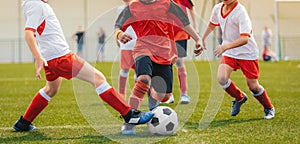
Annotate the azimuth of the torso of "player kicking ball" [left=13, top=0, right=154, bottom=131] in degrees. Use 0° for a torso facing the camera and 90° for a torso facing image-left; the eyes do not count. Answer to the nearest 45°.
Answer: approximately 270°

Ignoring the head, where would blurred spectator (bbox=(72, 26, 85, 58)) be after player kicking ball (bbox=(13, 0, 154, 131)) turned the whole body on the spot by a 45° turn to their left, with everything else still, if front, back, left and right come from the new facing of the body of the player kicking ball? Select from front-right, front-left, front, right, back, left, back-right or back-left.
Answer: front-left

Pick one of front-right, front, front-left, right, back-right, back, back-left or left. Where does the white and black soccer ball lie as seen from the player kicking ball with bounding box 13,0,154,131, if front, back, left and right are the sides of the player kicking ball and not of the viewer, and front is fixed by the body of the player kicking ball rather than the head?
front

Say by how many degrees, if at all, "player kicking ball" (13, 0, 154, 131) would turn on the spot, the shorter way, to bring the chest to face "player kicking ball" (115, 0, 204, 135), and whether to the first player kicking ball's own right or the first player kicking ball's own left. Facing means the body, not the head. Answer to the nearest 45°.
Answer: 0° — they already face them
